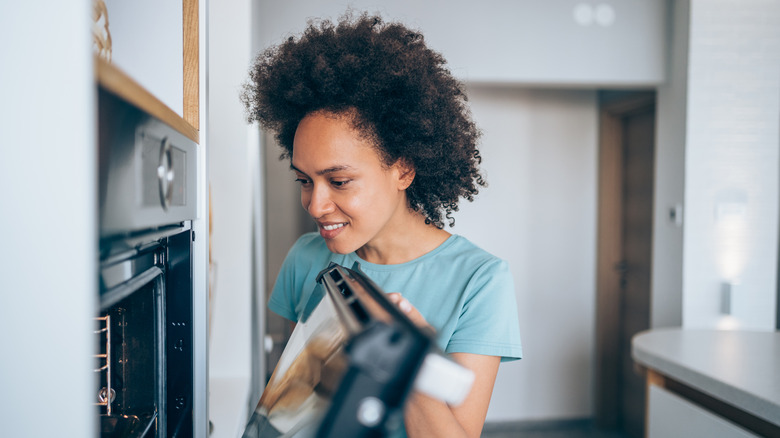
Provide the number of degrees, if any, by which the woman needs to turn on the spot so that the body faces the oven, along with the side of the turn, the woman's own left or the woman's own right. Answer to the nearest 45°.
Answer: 0° — they already face it

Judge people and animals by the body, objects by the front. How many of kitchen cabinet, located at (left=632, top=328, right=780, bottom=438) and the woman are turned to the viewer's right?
0

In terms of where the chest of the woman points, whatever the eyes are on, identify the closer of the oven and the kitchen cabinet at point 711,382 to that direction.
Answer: the oven

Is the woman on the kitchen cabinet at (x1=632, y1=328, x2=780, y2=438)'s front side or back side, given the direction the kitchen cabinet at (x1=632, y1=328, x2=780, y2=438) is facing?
on the front side

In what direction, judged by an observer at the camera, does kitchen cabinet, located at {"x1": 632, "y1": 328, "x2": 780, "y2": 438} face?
facing the viewer and to the left of the viewer

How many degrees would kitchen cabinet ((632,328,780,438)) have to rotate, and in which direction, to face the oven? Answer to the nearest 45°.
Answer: approximately 45° to its left

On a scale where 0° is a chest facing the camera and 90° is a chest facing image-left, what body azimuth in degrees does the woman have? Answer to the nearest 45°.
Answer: approximately 45°

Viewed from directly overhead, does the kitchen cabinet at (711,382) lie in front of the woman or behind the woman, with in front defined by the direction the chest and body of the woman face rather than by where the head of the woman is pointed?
behind
